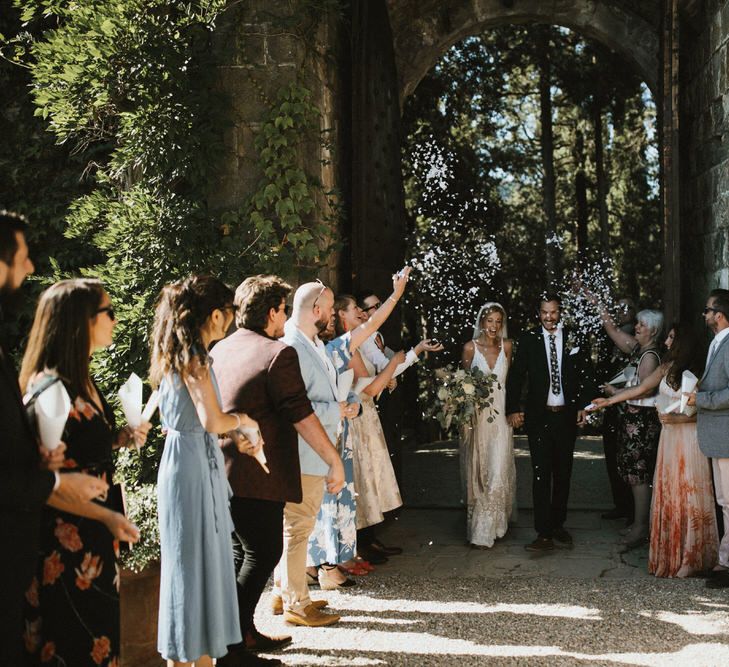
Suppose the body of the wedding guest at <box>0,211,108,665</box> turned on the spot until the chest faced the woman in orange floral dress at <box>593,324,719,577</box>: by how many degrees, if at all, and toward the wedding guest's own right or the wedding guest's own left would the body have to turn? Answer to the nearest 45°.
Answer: approximately 45° to the wedding guest's own left

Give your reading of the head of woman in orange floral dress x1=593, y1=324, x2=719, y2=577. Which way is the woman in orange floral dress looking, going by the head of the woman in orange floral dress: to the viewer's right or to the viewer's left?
to the viewer's left

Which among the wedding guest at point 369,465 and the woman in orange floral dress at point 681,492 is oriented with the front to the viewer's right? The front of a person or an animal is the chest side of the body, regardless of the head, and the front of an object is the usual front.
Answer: the wedding guest

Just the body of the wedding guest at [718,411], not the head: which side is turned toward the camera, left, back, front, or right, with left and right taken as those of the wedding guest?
left

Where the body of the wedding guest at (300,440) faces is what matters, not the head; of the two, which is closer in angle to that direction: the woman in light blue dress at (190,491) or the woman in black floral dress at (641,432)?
the woman in black floral dress

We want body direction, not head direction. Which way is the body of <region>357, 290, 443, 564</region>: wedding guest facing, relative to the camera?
to the viewer's right

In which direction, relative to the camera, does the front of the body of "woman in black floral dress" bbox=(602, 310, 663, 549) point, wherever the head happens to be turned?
to the viewer's left

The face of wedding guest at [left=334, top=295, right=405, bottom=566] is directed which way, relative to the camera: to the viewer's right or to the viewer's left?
to the viewer's right

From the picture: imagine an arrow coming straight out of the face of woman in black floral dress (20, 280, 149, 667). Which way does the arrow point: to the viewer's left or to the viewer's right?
to the viewer's right

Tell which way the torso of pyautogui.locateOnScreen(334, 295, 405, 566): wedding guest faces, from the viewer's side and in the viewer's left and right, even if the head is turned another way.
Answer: facing to the right of the viewer

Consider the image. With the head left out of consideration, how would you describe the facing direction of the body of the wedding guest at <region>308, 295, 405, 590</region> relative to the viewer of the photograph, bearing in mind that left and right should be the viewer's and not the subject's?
facing to the right of the viewer
